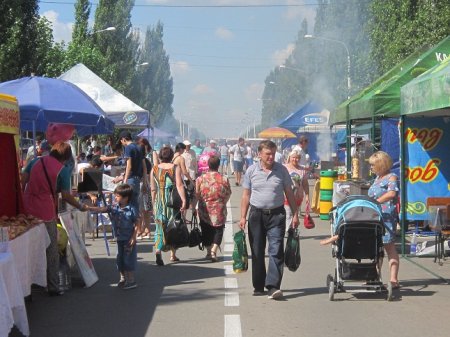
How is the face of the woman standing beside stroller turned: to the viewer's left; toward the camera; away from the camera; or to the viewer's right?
to the viewer's left

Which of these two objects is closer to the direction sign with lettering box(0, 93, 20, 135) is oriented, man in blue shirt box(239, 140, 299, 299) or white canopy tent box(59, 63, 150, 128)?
the man in blue shirt

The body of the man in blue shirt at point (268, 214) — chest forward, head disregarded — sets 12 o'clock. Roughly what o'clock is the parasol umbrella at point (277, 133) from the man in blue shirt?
The parasol umbrella is roughly at 6 o'clock from the man in blue shirt.

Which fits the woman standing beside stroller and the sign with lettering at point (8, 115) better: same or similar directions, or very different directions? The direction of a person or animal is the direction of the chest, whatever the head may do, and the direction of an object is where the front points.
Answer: very different directions

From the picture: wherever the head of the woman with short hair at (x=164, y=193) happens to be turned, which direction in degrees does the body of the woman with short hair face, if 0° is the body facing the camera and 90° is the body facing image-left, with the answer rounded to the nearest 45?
approximately 180°

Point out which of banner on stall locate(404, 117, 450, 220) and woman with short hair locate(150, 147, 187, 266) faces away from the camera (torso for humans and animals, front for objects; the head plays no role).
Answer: the woman with short hair
